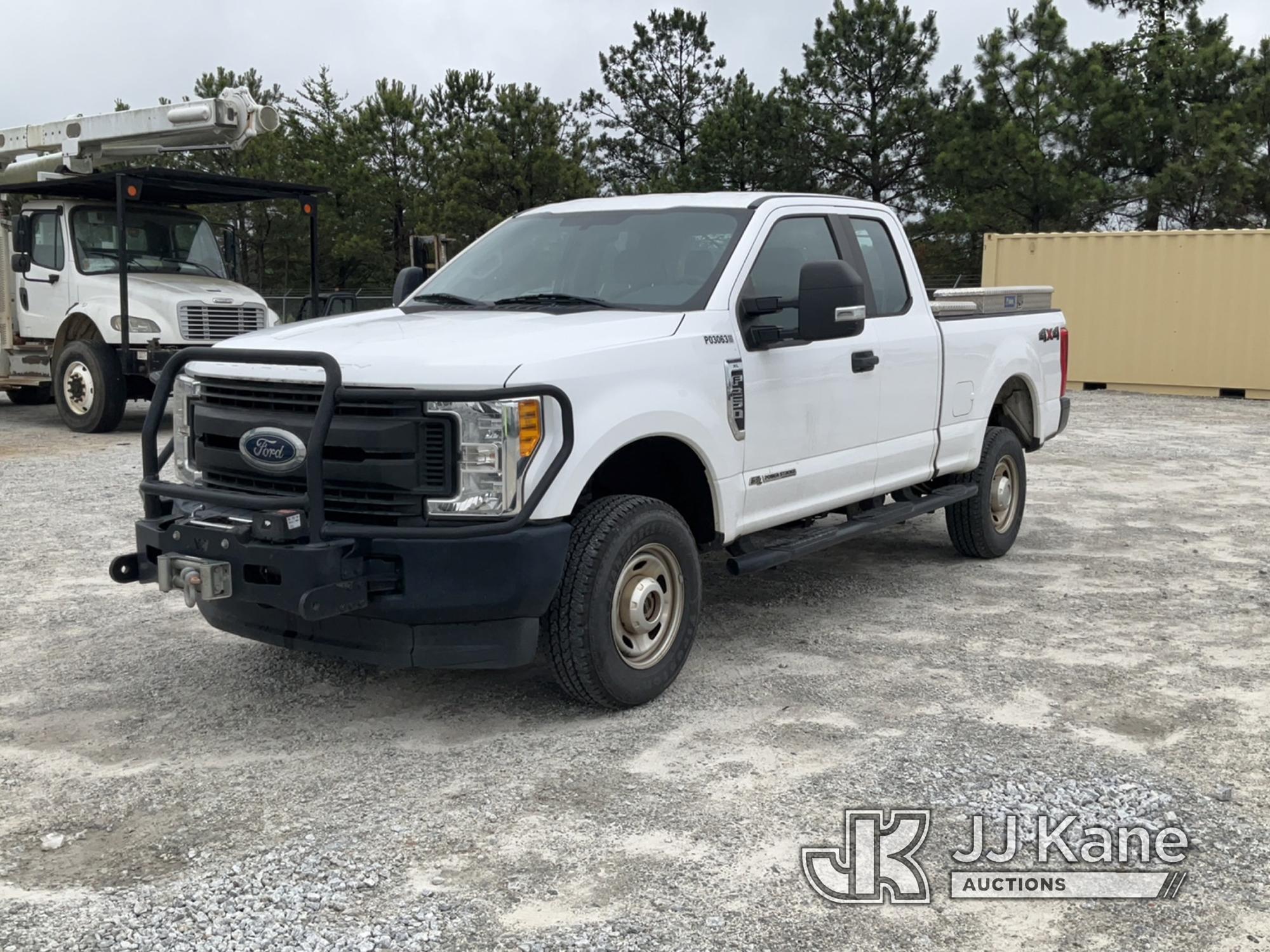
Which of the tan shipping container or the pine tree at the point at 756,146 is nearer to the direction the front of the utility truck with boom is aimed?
the tan shipping container

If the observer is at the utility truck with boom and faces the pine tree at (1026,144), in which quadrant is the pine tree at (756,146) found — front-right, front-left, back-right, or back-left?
front-left

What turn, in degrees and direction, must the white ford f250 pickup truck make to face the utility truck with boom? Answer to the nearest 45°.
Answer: approximately 90° to its right

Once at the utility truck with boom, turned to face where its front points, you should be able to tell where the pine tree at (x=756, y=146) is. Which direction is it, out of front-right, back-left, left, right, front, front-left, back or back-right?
left

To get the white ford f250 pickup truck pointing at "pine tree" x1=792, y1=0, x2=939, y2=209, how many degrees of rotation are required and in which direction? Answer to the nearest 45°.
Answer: approximately 135° to its right

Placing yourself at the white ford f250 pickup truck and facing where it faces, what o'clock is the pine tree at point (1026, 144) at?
The pine tree is roughly at 5 o'clock from the white ford f250 pickup truck.

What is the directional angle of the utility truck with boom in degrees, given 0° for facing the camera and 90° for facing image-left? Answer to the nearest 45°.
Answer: approximately 315°

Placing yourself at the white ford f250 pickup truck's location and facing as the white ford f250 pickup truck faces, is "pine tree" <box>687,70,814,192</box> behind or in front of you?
behind

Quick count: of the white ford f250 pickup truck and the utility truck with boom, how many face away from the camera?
0

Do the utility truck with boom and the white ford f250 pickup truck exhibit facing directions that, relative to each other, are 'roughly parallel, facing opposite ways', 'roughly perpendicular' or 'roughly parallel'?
roughly perpendicular

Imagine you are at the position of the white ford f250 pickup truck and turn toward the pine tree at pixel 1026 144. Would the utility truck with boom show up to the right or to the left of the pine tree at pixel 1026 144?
left

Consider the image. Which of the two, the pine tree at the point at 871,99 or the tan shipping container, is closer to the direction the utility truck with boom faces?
the tan shipping container

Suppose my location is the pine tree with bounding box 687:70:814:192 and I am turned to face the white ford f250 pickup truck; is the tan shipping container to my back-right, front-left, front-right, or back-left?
front-left

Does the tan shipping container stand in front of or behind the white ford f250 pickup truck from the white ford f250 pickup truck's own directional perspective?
behind

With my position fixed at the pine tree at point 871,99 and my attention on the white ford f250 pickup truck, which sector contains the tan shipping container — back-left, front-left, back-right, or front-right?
front-left

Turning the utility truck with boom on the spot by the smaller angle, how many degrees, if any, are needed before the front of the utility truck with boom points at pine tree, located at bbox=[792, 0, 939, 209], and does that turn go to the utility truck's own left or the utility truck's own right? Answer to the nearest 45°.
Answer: approximately 90° to the utility truck's own left

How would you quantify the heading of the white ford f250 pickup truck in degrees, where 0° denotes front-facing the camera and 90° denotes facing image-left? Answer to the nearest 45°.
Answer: approximately 45°
